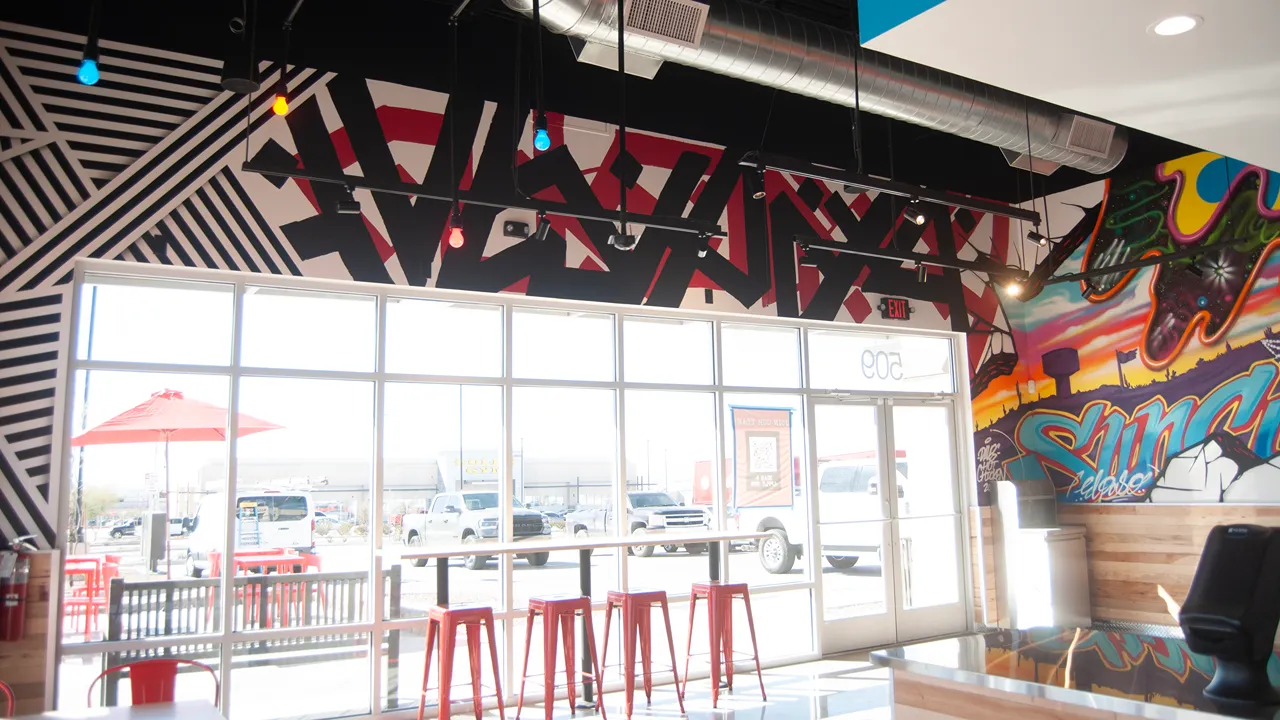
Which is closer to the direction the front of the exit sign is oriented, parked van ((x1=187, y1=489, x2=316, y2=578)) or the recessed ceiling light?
the recessed ceiling light

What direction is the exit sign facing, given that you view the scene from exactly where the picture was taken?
facing the viewer and to the right of the viewer

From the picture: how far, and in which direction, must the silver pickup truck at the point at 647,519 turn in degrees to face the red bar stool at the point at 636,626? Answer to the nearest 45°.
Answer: approximately 45° to its right

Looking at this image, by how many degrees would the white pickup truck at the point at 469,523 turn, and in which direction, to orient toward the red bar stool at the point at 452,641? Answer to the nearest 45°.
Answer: approximately 45° to its right

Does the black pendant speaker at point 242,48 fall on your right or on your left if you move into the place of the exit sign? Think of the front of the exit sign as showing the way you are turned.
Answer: on your right

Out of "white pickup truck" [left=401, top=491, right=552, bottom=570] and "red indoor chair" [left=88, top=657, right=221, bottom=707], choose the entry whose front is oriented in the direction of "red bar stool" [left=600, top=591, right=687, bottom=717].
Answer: the white pickup truck

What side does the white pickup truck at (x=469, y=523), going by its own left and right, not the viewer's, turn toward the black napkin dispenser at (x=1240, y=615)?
front
